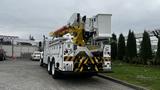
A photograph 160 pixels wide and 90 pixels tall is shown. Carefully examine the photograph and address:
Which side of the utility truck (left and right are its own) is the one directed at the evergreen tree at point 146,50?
right

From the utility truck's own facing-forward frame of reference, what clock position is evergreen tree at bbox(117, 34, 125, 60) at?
The evergreen tree is roughly at 2 o'clock from the utility truck.

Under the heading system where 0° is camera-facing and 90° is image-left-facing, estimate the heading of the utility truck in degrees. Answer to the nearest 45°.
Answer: approximately 135°
